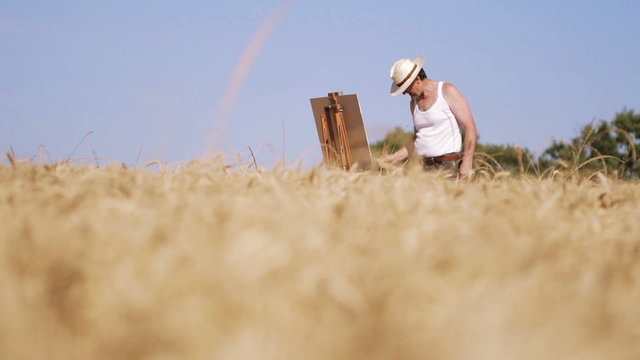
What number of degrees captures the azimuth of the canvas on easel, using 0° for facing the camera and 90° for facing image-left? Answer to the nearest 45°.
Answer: approximately 225°

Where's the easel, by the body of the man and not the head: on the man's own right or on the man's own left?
on the man's own right

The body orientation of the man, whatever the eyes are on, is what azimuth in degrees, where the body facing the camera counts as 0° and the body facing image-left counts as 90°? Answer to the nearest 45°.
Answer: approximately 45°

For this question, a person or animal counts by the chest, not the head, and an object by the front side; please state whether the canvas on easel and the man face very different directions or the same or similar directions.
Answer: very different directions

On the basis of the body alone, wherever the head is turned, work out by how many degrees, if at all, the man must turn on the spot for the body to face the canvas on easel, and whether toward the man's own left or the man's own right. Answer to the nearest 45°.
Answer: approximately 90° to the man's own right

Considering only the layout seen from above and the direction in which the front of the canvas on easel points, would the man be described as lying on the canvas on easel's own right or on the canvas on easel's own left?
on the canvas on easel's own right
